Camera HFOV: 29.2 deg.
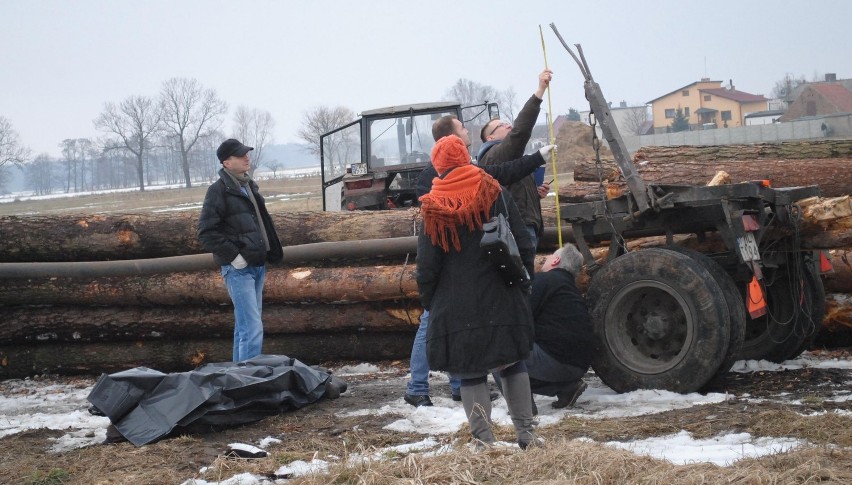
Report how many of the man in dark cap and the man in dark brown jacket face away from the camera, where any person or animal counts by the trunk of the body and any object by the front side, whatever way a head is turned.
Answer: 0

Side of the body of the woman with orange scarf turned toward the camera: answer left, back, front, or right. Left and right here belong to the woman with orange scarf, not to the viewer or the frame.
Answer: back

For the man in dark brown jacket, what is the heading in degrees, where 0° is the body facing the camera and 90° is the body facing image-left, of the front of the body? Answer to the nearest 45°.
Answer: approximately 270°

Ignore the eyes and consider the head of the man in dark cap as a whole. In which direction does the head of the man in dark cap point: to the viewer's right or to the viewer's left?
to the viewer's right

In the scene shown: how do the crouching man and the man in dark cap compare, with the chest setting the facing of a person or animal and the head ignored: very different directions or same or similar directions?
very different directions

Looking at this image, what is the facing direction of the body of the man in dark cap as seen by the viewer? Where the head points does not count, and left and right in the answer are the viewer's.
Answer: facing the viewer and to the right of the viewer
